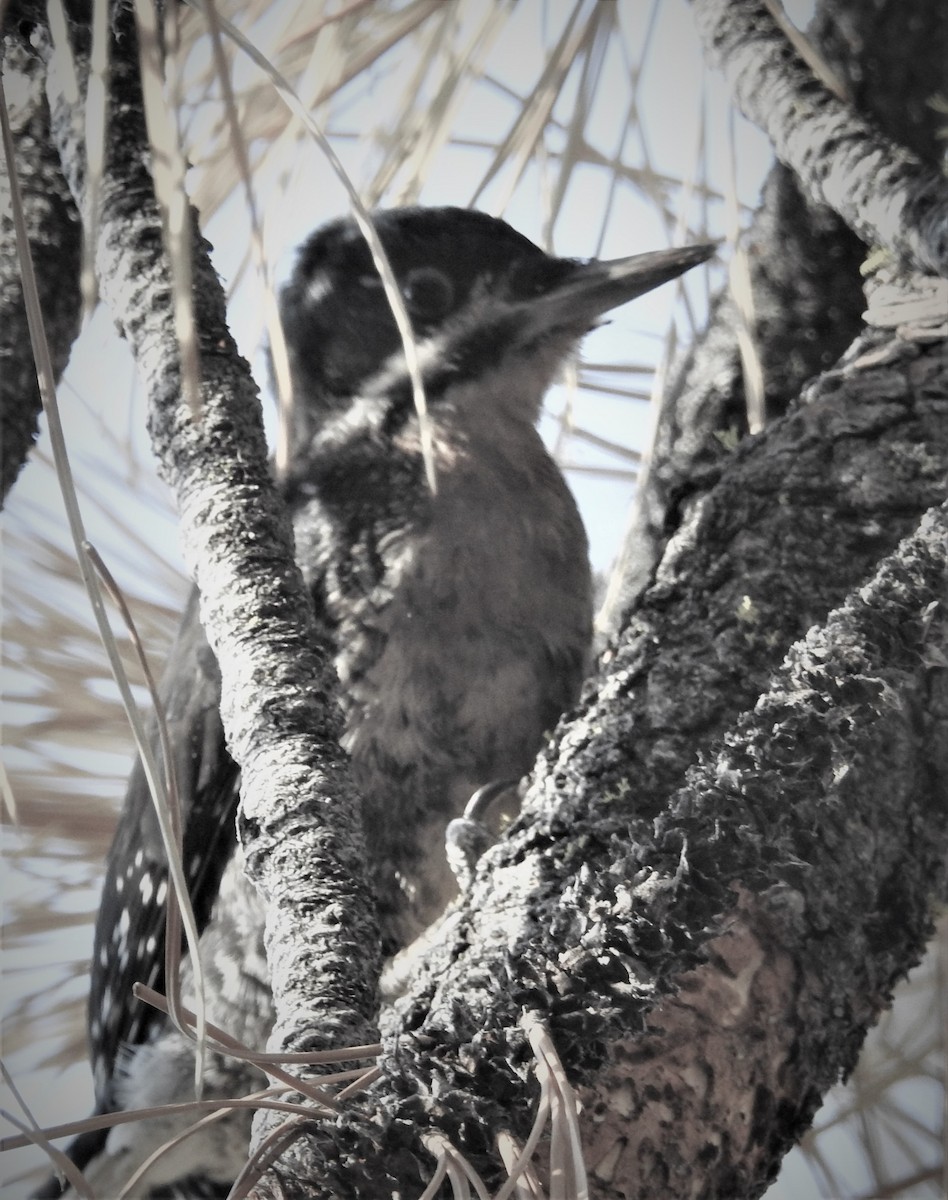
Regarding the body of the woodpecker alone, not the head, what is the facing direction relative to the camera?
to the viewer's right
